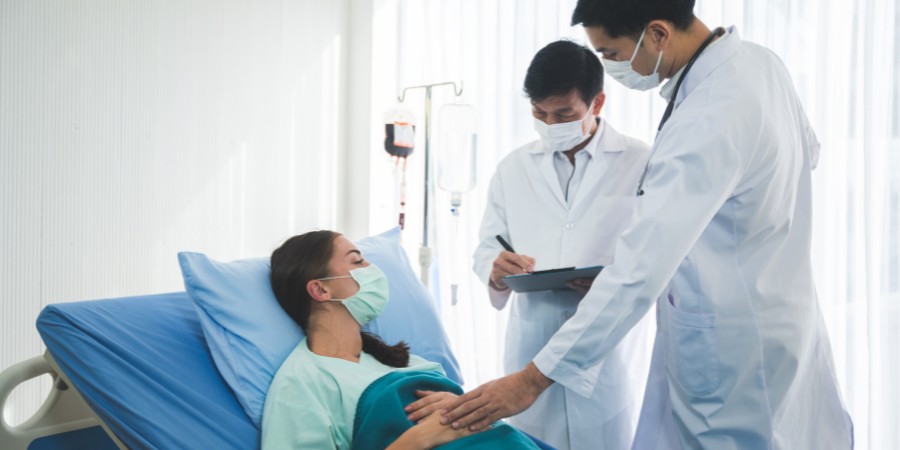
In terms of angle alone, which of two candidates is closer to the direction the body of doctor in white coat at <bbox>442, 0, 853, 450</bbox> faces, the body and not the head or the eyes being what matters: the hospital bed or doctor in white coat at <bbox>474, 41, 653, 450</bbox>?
the hospital bed

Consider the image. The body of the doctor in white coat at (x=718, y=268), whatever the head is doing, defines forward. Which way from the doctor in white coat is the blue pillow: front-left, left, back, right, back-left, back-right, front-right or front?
front

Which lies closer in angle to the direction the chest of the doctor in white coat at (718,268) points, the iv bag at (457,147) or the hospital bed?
the hospital bed

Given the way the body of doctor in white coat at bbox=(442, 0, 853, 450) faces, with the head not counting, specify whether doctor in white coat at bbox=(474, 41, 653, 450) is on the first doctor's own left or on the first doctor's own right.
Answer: on the first doctor's own right

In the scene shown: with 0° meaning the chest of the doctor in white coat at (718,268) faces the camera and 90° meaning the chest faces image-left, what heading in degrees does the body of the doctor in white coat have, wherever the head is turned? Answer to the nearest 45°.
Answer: approximately 90°

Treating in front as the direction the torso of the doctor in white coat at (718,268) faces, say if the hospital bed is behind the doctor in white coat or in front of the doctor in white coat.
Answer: in front

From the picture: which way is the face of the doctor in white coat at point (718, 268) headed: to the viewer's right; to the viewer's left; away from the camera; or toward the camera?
to the viewer's left
